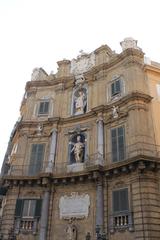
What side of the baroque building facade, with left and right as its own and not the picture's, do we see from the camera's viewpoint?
front

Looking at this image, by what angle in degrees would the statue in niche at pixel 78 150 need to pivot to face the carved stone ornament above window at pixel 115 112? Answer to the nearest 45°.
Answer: approximately 45° to its left

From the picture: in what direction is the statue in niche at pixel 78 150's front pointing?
toward the camera
